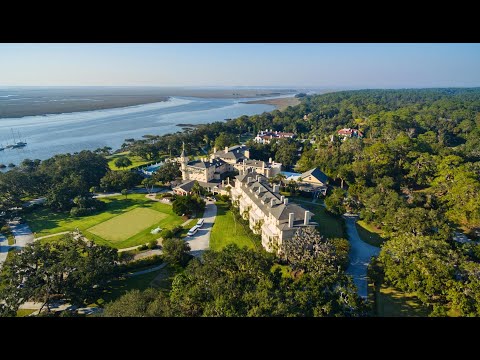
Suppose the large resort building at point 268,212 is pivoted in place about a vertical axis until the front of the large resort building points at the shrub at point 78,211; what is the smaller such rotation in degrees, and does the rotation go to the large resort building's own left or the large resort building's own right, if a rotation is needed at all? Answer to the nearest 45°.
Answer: approximately 45° to the large resort building's own right

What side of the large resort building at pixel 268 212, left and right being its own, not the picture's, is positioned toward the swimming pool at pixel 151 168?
right

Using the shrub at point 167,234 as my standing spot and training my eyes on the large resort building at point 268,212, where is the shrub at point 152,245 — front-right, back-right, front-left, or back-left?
back-right

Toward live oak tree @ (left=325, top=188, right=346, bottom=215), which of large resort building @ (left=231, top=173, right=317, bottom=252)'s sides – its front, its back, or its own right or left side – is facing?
back

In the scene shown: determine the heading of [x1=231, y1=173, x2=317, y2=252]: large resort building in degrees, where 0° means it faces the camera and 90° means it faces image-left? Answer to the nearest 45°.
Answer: approximately 45°

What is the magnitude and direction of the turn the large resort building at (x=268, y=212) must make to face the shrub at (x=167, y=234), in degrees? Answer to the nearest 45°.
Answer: approximately 45° to its right

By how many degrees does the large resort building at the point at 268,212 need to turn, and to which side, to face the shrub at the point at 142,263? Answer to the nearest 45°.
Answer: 0° — it already faces it

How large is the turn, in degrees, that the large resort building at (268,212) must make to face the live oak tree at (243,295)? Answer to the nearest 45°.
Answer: approximately 45° to its left

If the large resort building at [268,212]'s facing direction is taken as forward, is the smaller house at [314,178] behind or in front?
behind
